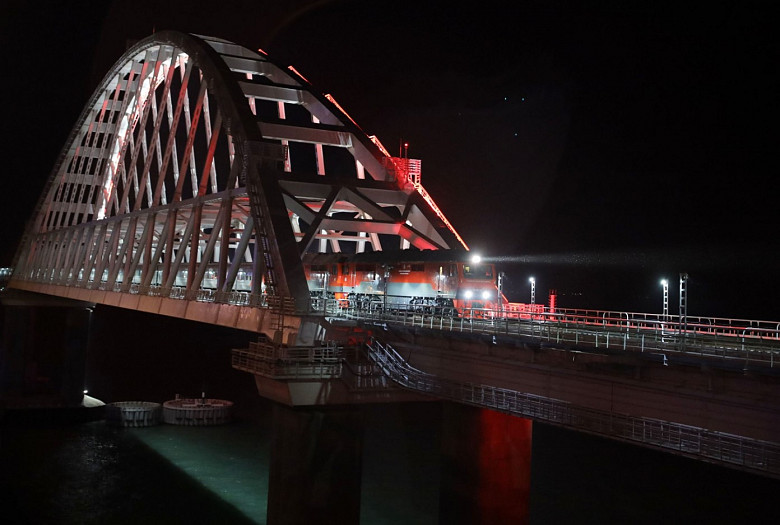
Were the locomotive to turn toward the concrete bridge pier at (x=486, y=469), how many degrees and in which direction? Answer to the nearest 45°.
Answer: approximately 45° to its right

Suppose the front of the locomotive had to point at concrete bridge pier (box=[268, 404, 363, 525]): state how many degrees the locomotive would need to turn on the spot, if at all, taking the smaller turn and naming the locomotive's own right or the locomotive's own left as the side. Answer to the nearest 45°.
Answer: approximately 45° to the locomotive's own right

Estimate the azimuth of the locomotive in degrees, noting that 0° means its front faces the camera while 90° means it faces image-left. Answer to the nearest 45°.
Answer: approximately 315°
